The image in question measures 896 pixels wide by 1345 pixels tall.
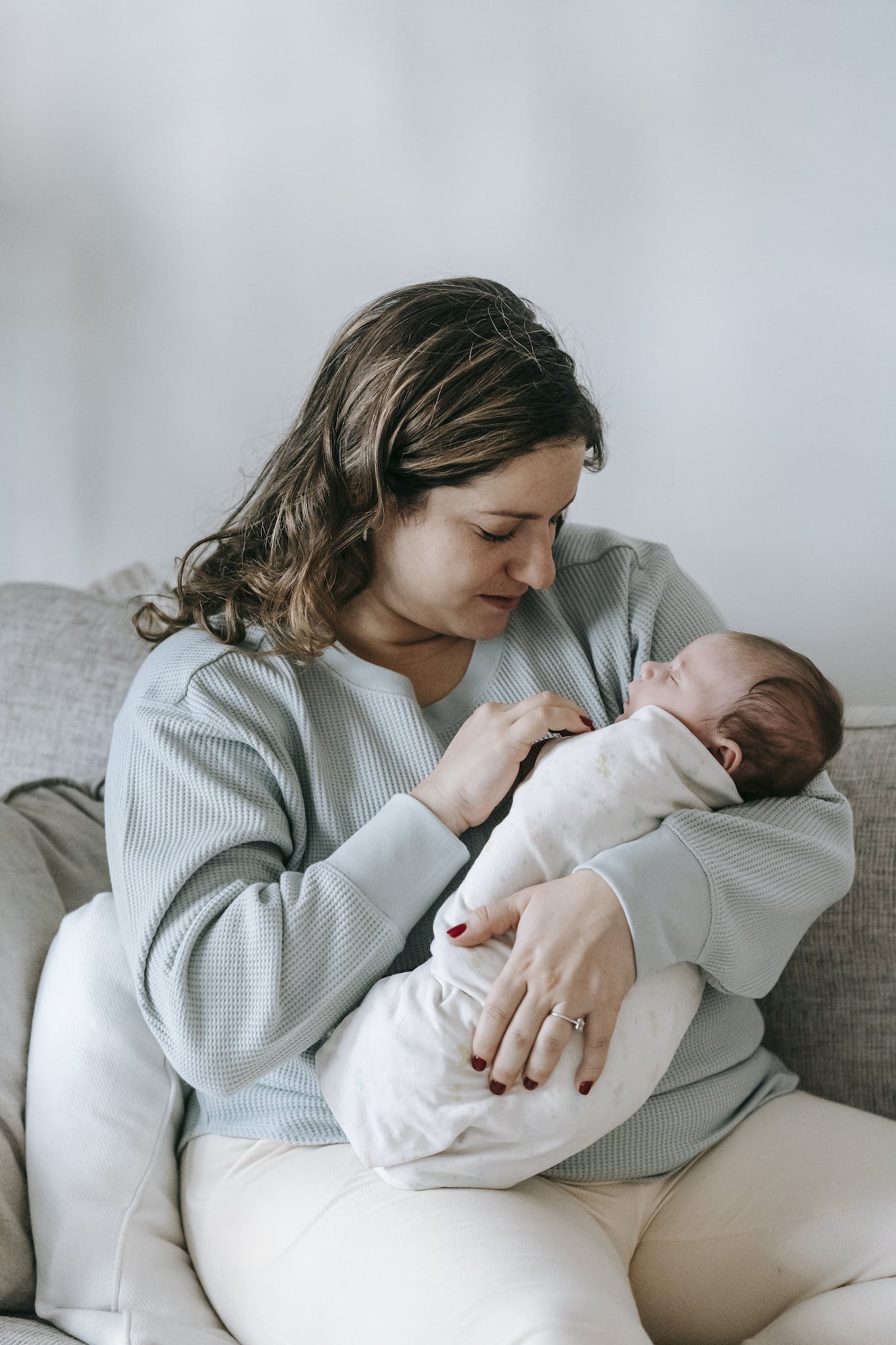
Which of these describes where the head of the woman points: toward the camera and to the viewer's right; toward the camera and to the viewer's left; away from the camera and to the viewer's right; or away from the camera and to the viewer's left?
toward the camera and to the viewer's right

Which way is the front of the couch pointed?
toward the camera
